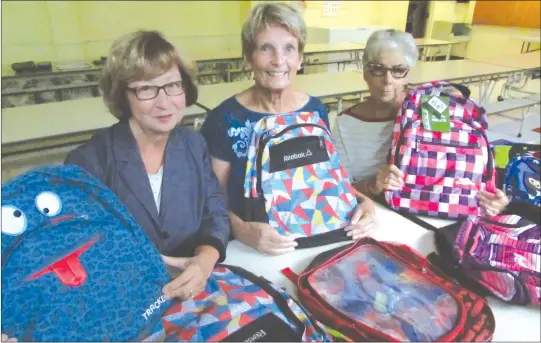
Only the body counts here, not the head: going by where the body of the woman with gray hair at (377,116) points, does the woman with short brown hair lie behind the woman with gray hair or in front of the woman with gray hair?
in front

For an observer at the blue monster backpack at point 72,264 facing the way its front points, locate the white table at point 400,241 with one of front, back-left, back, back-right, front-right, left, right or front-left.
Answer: left

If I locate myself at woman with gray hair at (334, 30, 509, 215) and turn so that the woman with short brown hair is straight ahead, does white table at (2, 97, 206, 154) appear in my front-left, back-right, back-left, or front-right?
front-right

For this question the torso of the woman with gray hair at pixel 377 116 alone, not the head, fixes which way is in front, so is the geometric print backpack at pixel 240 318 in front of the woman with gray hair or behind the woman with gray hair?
in front

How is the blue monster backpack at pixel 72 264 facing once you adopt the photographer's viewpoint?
facing the viewer

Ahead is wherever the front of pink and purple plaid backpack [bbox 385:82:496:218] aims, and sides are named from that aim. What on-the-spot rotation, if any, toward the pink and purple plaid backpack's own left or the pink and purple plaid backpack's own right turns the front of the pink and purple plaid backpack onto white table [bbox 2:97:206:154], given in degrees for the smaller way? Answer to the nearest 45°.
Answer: approximately 90° to the pink and purple plaid backpack's own right

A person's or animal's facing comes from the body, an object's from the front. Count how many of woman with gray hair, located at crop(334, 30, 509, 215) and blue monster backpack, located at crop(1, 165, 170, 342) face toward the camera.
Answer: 2

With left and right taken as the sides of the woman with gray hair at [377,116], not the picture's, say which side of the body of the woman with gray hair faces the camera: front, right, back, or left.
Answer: front

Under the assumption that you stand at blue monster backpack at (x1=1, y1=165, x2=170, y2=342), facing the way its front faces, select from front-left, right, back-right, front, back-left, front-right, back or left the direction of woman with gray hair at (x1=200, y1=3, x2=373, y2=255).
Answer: back-left

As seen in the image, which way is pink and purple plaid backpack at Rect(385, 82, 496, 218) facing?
toward the camera
